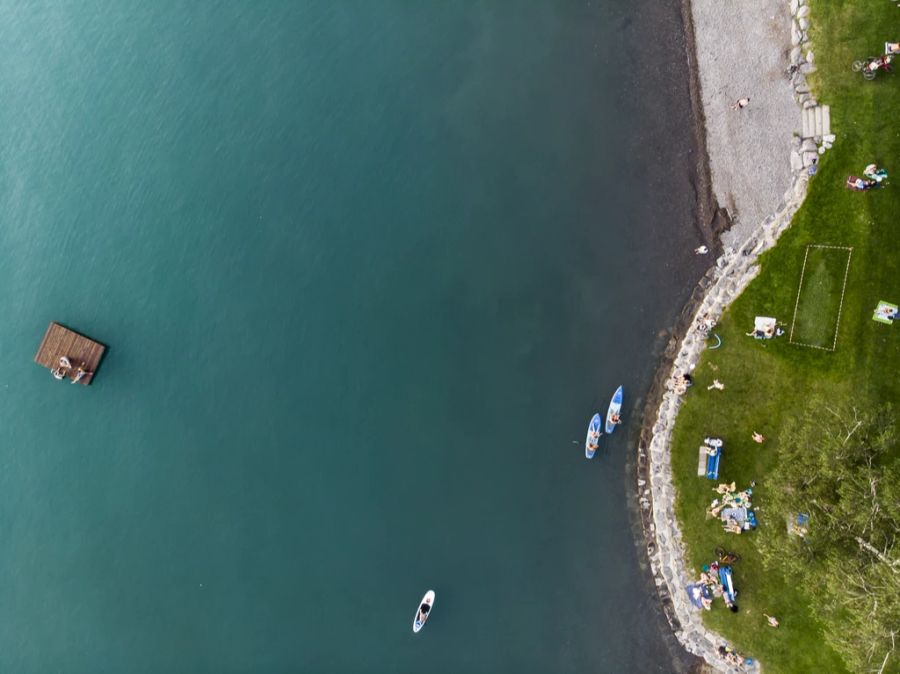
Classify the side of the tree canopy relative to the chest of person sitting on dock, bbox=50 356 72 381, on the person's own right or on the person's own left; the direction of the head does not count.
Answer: on the person's own left

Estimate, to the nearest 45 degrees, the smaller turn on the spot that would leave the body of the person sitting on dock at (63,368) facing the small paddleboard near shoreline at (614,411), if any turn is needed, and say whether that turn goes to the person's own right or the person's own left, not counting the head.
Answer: approximately 90° to the person's own left

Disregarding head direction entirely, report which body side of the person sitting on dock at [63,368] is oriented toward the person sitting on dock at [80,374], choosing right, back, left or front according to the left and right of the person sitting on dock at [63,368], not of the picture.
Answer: left

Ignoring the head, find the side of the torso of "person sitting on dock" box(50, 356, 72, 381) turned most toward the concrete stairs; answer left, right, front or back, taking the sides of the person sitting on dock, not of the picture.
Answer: left

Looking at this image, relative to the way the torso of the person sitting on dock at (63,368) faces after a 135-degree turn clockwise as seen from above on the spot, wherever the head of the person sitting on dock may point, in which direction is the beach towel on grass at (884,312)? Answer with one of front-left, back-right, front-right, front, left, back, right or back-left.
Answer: back-right
